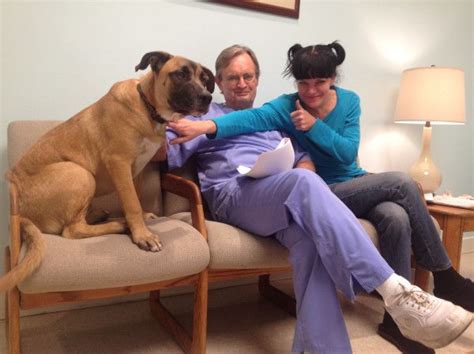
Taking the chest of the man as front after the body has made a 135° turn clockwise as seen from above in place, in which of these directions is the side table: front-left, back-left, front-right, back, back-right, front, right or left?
back-right

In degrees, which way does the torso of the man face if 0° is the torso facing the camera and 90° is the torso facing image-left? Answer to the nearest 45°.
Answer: approximately 315°

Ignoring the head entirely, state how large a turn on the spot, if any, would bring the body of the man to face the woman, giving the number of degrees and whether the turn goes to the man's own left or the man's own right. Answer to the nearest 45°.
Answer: approximately 135° to the man's own left
